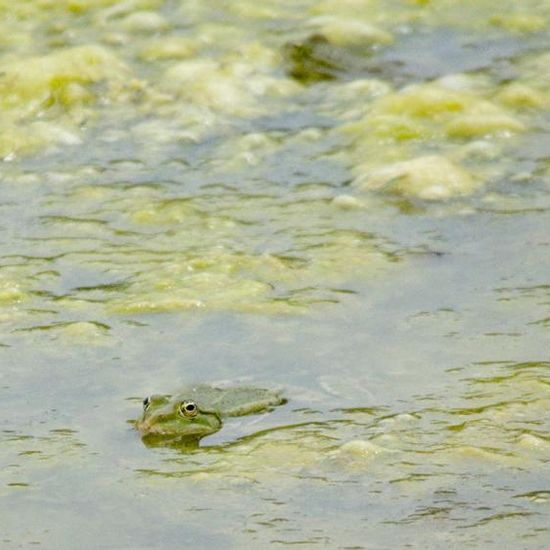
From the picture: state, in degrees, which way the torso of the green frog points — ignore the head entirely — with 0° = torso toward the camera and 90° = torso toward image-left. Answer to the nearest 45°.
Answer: approximately 45°
